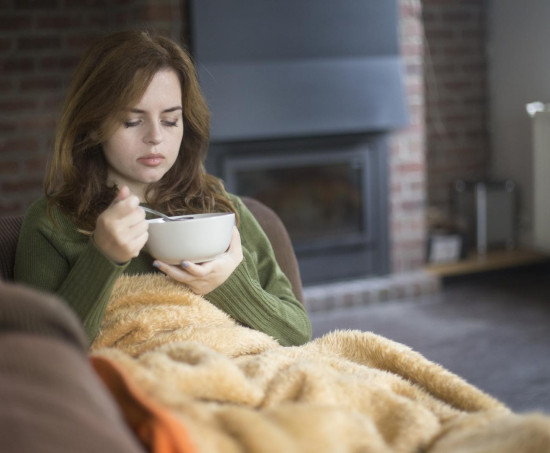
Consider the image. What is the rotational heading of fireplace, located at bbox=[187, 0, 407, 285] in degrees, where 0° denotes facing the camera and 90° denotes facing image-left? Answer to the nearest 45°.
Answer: approximately 0°

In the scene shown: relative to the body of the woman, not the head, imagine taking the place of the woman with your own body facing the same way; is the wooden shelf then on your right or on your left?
on your left

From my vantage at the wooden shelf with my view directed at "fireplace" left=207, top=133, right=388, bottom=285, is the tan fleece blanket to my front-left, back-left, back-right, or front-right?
front-left

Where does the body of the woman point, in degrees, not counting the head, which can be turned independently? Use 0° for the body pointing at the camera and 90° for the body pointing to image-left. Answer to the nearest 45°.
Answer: approximately 315°

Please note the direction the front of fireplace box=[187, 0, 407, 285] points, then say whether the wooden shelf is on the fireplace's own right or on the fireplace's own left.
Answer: on the fireplace's own left

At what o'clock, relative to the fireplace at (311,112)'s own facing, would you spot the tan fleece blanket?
The tan fleece blanket is roughly at 12 o'clock from the fireplace.

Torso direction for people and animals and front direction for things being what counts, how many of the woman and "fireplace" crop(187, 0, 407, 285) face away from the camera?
0

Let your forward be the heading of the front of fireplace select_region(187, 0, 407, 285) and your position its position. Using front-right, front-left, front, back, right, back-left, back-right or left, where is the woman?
front

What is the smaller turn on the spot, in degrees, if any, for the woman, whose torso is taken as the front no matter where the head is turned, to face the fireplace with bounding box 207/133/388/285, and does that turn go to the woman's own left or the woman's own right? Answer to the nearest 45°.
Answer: approximately 135° to the woman's own left

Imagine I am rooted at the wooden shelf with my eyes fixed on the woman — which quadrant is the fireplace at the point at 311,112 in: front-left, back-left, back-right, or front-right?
front-right
